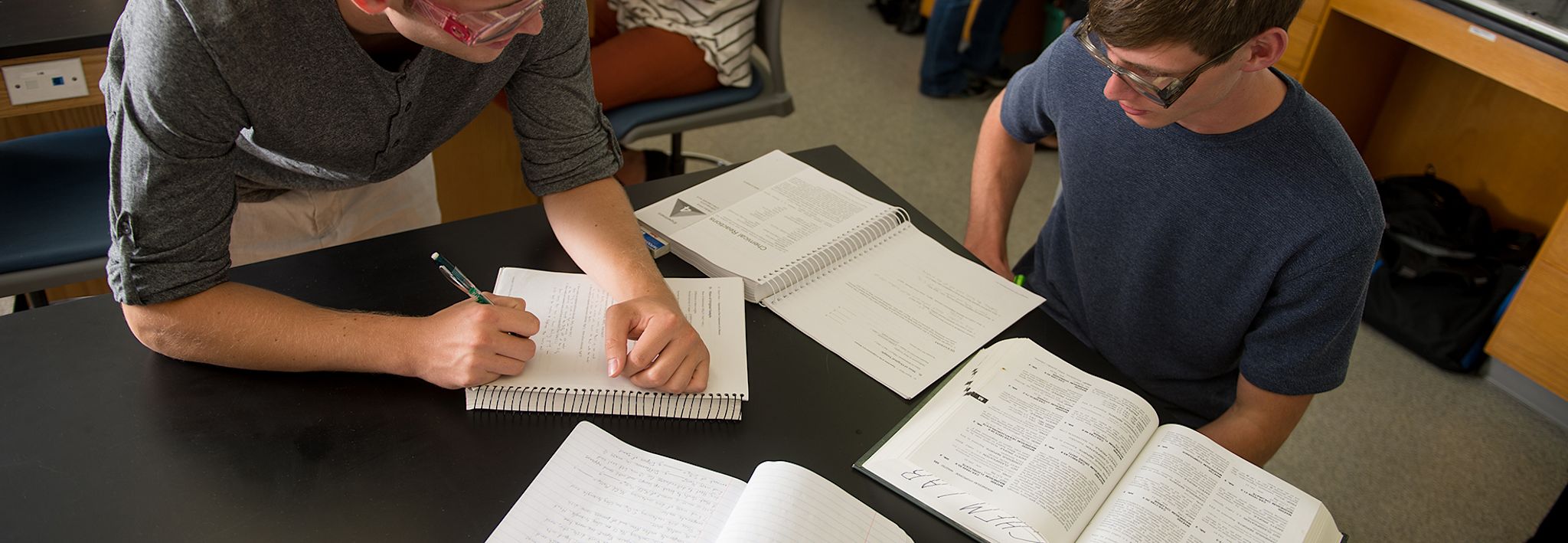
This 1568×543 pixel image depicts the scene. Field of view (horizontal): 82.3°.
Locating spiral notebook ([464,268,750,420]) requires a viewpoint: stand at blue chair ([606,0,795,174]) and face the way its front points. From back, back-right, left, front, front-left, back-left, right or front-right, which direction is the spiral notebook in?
left

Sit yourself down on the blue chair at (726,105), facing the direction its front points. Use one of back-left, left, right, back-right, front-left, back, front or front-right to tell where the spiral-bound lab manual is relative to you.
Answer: left

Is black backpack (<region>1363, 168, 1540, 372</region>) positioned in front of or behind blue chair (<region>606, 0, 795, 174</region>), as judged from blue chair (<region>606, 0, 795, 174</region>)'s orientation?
behind

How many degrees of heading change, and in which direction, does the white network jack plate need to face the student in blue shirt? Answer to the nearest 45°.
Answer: approximately 45° to its left

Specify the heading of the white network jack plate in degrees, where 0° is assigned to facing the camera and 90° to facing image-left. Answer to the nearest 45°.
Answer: approximately 0°

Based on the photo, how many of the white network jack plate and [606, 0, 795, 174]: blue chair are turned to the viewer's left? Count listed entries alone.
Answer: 1

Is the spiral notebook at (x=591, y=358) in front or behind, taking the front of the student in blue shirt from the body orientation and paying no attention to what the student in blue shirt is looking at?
in front

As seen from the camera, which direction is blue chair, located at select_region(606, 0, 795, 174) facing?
to the viewer's left

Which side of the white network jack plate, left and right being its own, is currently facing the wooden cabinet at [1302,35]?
left

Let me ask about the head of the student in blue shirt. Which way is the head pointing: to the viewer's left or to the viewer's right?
to the viewer's left

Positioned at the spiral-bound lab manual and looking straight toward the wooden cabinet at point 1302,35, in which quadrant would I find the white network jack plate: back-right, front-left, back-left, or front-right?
back-left
